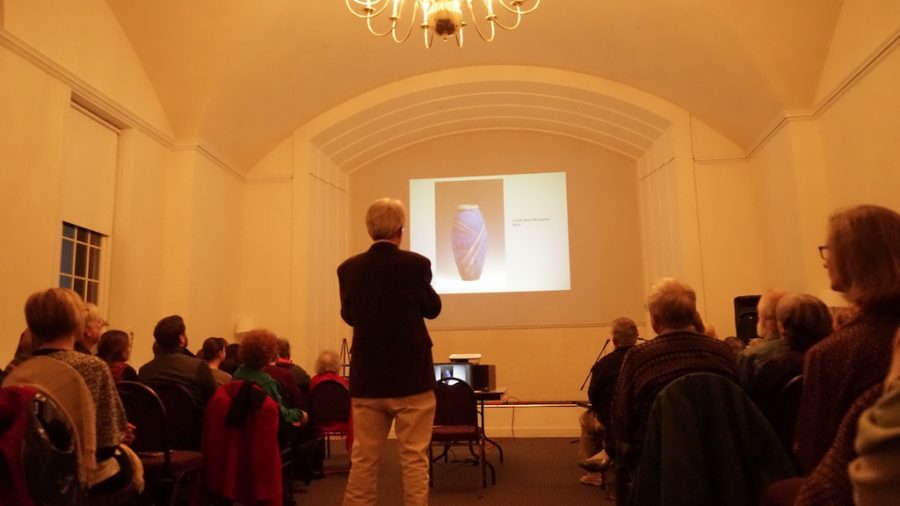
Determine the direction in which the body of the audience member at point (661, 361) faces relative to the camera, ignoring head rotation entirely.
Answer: away from the camera

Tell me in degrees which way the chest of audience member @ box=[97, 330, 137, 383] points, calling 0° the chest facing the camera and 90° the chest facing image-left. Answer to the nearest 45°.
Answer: approximately 225°

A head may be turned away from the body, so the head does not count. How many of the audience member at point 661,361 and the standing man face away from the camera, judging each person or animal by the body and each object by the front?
2

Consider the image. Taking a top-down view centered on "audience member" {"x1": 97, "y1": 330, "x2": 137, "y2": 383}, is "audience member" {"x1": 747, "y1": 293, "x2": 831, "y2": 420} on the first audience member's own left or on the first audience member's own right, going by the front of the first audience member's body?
on the first audience member's own right

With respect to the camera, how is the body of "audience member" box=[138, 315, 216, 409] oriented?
away from the camera

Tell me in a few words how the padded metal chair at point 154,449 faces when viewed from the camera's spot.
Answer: facing away from the viewer and to the right of the viewer

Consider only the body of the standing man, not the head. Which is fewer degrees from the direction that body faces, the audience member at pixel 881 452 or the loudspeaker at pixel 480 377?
the loudspeaker

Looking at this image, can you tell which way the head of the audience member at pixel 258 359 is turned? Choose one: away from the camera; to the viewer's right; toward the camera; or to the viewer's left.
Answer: away from the camera

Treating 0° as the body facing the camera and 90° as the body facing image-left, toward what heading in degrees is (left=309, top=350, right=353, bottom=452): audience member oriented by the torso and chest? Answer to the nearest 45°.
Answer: approximately 180°

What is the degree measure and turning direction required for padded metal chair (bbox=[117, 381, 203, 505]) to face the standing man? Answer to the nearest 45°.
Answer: approximately 90° to its right

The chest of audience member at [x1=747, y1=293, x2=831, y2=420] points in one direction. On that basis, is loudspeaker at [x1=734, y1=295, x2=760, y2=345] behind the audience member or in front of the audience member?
in front

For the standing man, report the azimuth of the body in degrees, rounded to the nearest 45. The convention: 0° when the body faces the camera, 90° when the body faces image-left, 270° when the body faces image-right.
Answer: approximately 180°

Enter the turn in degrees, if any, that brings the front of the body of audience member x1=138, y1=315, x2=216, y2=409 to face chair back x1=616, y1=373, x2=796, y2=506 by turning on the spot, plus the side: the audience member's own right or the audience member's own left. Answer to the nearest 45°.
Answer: approximately 135° to the audience member's own right

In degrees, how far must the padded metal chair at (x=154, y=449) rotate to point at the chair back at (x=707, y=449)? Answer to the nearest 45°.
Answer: approximately 90° to its right

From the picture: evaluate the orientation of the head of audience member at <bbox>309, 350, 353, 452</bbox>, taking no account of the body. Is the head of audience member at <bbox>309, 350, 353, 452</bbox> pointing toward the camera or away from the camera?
away from the camera
